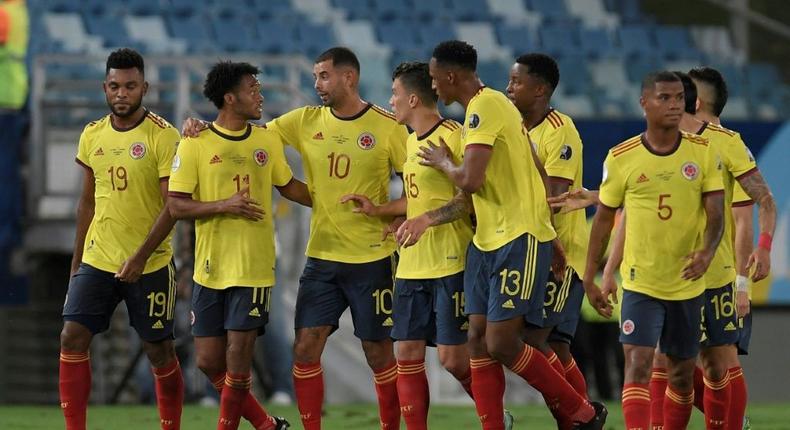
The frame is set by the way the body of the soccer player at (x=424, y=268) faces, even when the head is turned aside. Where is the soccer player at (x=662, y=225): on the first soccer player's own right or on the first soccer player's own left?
on the first soccer player's own left

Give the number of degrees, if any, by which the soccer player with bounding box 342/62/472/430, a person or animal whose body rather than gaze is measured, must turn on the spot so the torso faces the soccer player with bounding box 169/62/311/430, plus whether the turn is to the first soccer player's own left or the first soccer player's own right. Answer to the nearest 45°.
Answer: approximately 45° to the first soccer player's own right

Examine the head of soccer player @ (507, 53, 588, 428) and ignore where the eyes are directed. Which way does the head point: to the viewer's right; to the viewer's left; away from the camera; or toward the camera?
to the viewer's left

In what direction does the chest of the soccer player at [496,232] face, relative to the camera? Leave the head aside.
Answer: to the viewer's left

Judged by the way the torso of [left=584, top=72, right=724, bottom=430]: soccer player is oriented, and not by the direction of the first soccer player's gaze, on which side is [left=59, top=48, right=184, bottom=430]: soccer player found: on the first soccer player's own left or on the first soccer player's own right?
on the first soccer player's own right

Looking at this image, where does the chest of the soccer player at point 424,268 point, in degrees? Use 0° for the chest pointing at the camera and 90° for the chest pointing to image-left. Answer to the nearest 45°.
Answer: approximately 45°

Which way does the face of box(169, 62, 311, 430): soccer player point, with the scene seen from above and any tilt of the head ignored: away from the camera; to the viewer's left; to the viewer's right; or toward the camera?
to the viewer's right

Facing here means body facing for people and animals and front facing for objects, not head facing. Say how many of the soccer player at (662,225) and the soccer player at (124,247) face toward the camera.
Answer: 2

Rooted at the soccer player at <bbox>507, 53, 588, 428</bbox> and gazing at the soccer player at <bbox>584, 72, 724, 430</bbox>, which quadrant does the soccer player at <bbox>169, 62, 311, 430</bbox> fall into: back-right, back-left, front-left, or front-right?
back-right
